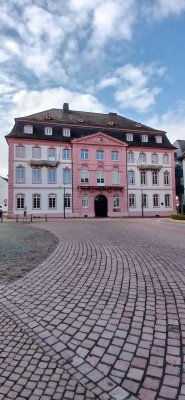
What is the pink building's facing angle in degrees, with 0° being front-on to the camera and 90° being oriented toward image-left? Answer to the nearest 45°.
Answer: approximately 0°
